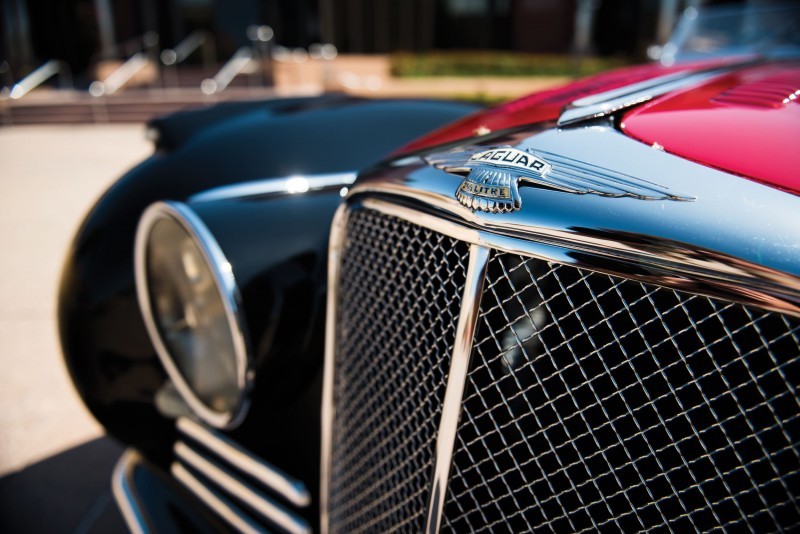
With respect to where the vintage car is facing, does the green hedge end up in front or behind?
behind

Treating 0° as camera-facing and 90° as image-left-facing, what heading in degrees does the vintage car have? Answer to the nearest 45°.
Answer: approximately 45°

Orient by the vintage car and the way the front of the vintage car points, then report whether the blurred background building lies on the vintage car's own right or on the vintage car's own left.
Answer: on the vintage car's own right
